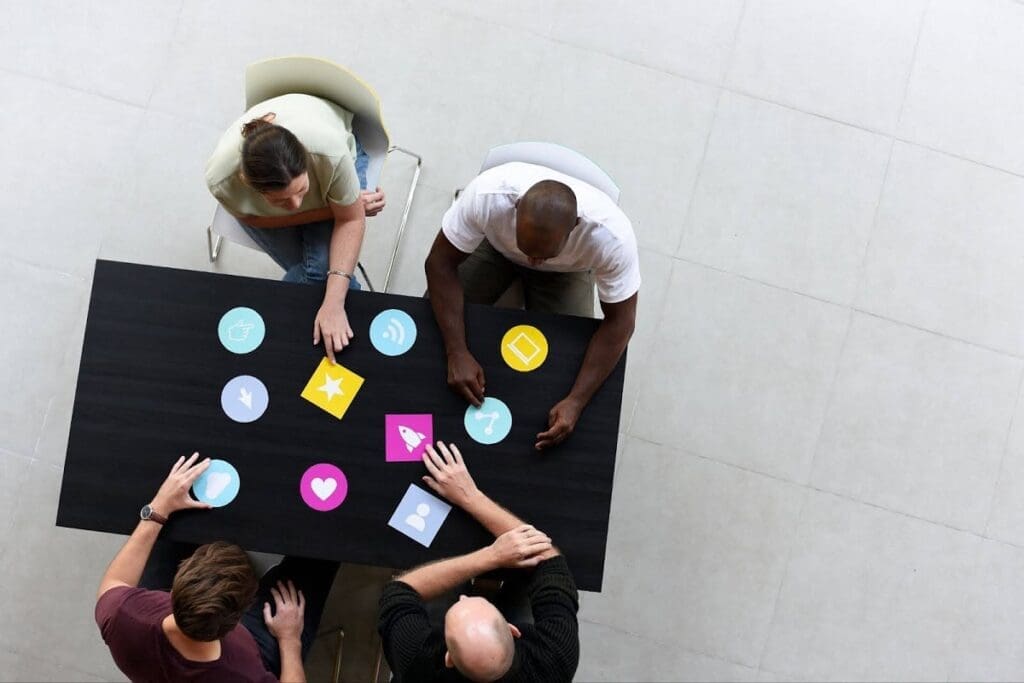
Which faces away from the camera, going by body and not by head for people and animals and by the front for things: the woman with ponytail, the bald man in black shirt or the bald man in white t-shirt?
the bald man in black shirt

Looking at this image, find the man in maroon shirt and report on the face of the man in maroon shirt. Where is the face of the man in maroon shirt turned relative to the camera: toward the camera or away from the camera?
away from the camera

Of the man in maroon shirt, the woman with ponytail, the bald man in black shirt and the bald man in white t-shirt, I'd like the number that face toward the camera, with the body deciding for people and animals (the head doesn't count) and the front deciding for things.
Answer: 2

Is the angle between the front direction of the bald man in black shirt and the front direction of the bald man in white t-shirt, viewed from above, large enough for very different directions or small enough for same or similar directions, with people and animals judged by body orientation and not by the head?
very different directions

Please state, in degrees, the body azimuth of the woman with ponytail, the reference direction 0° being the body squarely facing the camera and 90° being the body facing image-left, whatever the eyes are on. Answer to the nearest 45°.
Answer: approximately 0°
